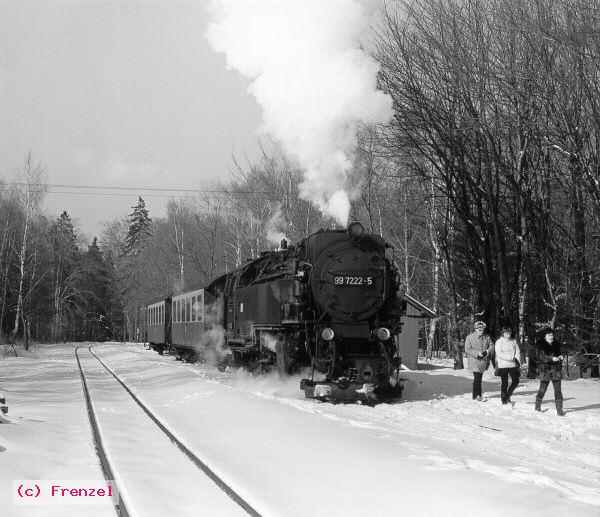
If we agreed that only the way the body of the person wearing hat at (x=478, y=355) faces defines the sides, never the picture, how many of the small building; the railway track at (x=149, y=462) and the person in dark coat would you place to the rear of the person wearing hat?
1

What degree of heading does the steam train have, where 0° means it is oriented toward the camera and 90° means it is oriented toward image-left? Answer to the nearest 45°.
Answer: approximately 315°

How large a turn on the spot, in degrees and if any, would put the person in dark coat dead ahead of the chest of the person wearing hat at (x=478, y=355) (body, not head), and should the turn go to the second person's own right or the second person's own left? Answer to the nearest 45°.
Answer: approximately 45° to the second person's own left

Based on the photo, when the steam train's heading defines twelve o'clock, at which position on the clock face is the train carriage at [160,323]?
The train carriage is roughly at 7 o'clock from the steam train.

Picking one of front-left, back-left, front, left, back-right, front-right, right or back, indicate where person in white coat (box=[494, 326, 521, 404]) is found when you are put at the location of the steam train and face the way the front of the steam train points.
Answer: front-left

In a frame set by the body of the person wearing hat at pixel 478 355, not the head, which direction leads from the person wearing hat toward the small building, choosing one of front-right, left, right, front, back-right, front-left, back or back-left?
back

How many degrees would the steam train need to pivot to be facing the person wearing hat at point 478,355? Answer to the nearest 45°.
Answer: approximately 45° to its left

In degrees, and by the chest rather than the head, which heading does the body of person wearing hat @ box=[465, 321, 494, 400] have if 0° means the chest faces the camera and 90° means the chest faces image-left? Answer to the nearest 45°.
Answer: approximately 0°

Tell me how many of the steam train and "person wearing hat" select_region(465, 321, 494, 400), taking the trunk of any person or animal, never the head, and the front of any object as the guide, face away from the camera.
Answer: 0

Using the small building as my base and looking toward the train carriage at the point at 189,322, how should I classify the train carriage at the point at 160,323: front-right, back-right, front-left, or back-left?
front-right

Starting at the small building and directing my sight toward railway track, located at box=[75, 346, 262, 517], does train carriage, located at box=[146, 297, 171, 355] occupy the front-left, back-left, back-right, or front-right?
back-right

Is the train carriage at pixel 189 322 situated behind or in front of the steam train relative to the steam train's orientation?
behind

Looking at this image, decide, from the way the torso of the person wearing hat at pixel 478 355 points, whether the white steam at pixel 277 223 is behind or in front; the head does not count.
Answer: behind
